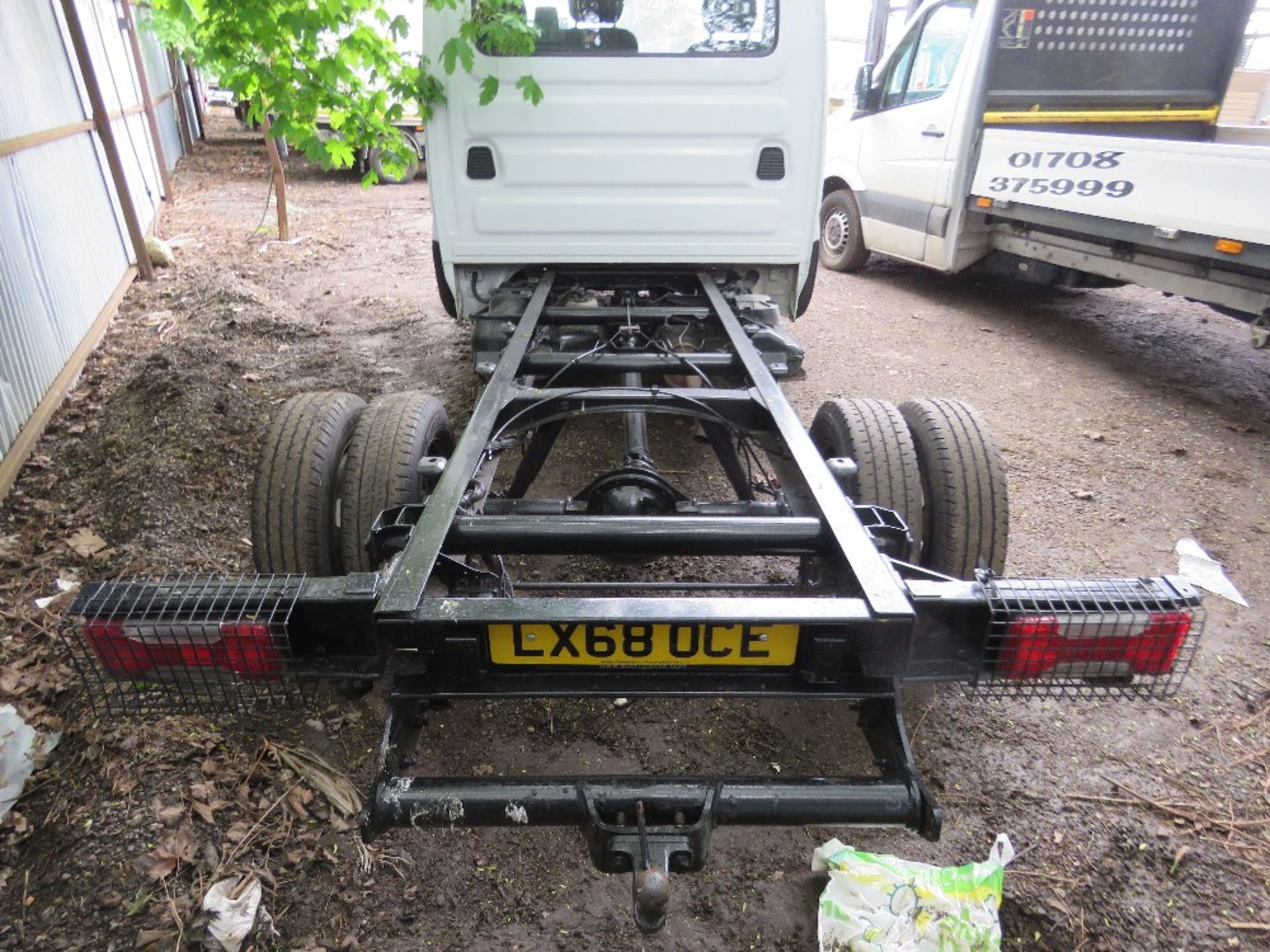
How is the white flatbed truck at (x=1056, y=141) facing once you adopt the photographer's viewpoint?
facing away from the viewer and to the left of the viewer

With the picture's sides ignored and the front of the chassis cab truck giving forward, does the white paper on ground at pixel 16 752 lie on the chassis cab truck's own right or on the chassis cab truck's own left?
on the chassis cab truck's own left

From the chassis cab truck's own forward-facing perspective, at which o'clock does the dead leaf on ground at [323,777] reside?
The dead leaf on ground is roughly at 8 o'clock from the chassis cab truck.

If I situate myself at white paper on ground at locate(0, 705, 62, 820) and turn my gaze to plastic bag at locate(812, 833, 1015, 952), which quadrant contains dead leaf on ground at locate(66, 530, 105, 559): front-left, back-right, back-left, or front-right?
back-left

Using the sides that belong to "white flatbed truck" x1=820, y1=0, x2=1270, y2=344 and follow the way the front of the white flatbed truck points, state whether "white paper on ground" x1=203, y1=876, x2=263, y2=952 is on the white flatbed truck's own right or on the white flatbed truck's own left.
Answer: on the white flatbed truck's own left

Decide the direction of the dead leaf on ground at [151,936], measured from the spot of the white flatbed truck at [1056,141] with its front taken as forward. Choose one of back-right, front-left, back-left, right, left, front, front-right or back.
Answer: back-left

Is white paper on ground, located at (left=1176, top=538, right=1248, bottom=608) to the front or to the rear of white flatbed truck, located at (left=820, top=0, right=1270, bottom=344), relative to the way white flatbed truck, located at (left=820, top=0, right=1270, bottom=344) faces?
to the rear

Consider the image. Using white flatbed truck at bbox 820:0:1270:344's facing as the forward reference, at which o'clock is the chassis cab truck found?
The chassis cab truck is roughly at 8 o'clock from the white flatbed truck.

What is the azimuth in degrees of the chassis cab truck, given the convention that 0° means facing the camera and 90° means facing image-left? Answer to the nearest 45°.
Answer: approximately 180°

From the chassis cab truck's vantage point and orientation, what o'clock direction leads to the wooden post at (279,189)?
The wooden post is roughly at 11 o'clock from the chassis cab truck.

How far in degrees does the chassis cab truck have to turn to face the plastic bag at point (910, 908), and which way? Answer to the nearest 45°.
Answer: approximately 135° to its right
